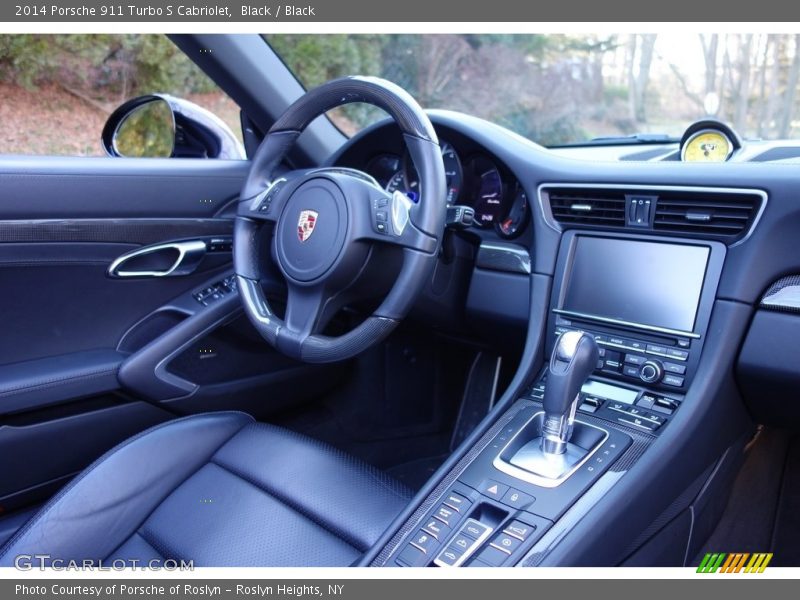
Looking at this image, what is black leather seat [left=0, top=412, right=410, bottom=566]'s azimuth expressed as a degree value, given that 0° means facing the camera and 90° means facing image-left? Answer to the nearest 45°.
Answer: approximately 225°

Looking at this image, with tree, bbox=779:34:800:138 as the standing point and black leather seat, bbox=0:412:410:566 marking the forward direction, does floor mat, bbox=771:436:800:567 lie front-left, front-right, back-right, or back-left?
front-left

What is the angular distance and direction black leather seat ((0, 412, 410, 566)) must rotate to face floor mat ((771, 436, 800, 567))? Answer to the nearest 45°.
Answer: approximately 45° to its right

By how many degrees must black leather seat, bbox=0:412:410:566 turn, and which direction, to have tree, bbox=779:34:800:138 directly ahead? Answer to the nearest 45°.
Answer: approximately 45° to its right

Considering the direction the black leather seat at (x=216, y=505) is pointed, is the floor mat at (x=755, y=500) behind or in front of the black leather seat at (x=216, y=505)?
in front

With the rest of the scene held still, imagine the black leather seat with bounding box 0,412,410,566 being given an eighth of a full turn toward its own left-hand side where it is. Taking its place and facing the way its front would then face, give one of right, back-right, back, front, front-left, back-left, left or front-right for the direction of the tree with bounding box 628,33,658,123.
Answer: front-right
